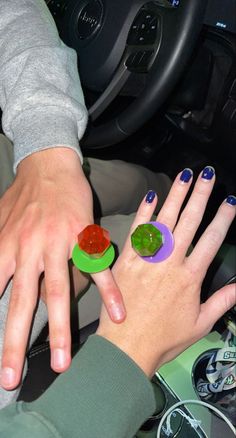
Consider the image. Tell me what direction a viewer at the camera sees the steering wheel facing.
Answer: facing the viewer and to the left of the viewer
